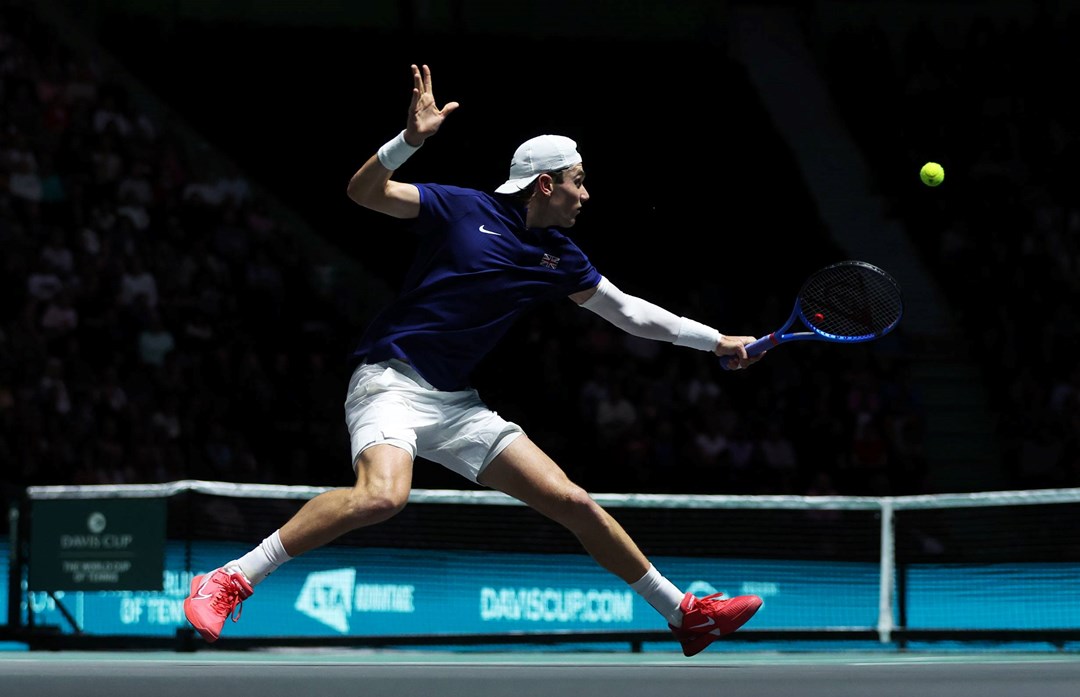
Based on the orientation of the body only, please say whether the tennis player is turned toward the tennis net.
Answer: no

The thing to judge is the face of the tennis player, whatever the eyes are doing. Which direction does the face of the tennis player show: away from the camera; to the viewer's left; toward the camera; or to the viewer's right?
to the viewer's right

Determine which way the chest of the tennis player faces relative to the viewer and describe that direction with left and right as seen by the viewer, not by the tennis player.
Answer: facing the viewer and to the right of the viewer
